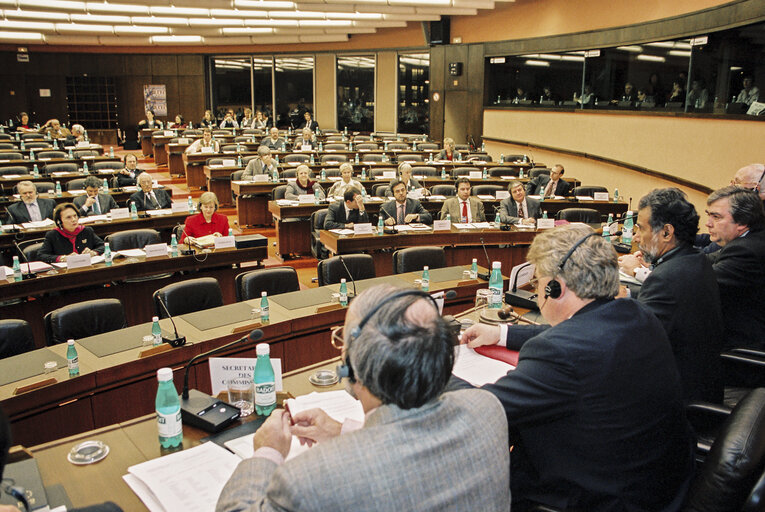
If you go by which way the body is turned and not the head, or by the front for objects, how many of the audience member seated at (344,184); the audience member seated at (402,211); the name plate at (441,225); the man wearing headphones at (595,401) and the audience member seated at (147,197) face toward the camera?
4

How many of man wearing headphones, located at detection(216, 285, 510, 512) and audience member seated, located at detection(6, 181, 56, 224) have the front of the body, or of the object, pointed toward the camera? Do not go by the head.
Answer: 1

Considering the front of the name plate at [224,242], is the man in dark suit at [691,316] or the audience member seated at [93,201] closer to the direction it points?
the man in dark suit

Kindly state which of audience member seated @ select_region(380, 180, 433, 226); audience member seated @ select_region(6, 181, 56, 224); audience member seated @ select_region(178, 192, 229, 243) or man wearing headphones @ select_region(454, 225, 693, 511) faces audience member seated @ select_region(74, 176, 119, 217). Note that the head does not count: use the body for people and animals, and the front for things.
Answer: the man wearing headphones

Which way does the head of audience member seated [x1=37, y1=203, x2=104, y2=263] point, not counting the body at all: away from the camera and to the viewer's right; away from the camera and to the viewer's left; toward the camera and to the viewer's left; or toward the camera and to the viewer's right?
toward the camera and to the viewer's right

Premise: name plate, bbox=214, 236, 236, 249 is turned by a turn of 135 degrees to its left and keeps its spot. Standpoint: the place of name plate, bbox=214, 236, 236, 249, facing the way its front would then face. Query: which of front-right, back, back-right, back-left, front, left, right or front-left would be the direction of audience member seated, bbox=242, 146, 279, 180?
front-left

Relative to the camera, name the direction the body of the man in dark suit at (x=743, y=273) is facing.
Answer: to the viewer's left

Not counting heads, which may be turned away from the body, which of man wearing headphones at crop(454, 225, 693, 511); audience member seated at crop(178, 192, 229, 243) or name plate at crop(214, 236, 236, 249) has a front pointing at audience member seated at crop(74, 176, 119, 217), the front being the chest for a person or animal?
the man wearing headphones

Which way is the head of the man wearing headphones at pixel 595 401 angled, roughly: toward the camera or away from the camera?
away from the camera

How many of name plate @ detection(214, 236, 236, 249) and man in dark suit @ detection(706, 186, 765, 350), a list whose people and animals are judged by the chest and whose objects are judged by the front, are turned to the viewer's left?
1

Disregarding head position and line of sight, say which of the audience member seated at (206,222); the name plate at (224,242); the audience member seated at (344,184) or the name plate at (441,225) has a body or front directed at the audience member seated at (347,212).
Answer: the audience member seated at (344,184)

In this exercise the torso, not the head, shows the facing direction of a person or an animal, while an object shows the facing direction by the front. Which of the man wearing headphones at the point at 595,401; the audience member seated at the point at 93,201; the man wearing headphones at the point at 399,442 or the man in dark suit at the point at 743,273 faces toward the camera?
the audience member seated
